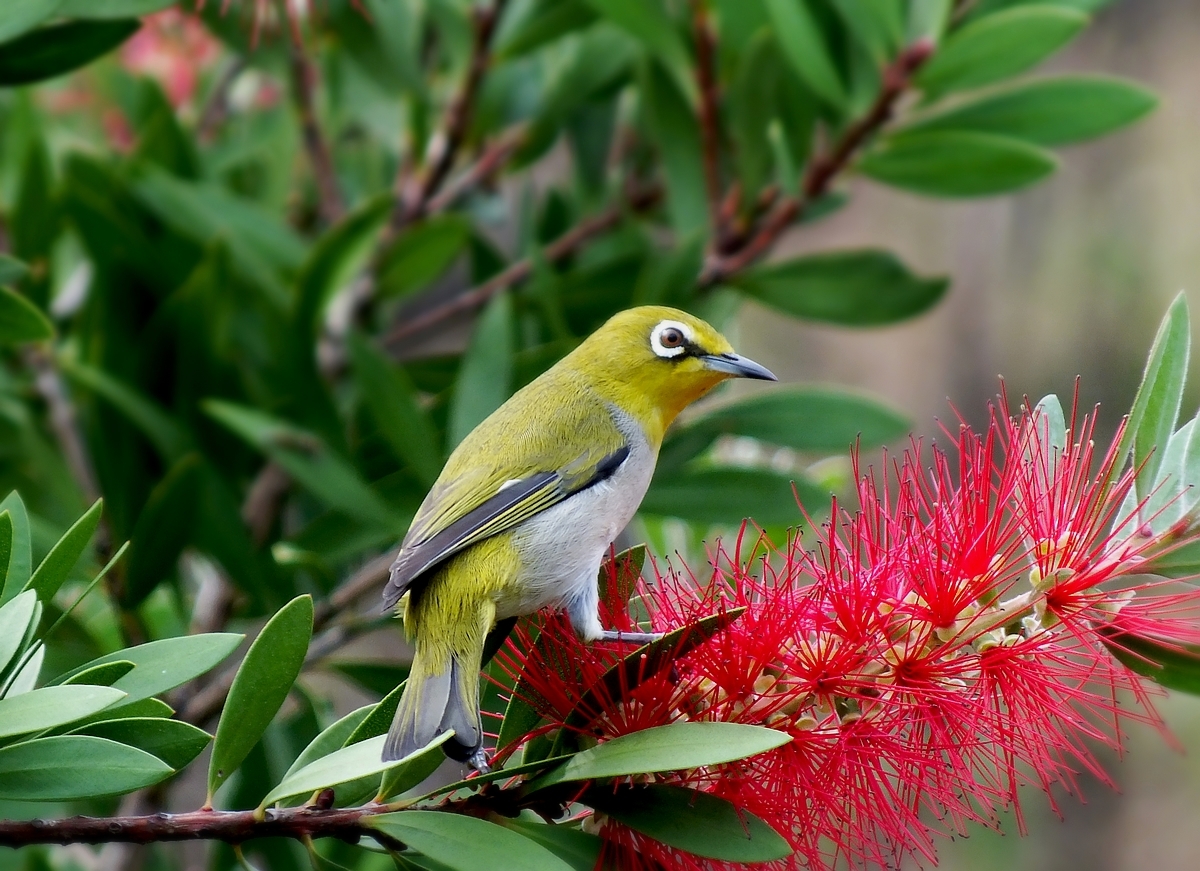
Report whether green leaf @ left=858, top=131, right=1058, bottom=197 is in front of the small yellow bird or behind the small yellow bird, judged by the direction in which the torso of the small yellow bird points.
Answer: in front

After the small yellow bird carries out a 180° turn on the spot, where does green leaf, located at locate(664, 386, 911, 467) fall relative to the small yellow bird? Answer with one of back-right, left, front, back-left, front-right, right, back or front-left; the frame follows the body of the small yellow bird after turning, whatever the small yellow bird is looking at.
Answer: back-right

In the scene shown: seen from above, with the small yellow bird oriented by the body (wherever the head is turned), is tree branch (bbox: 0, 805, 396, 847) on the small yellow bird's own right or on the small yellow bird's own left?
on the small yellow bird's own right

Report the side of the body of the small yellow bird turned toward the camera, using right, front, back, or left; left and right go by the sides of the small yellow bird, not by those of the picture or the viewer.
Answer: right

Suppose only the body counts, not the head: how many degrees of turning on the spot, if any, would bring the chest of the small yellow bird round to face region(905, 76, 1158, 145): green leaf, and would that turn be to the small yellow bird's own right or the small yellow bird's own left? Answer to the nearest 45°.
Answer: approximately 45° to the small yellow bird's own left
